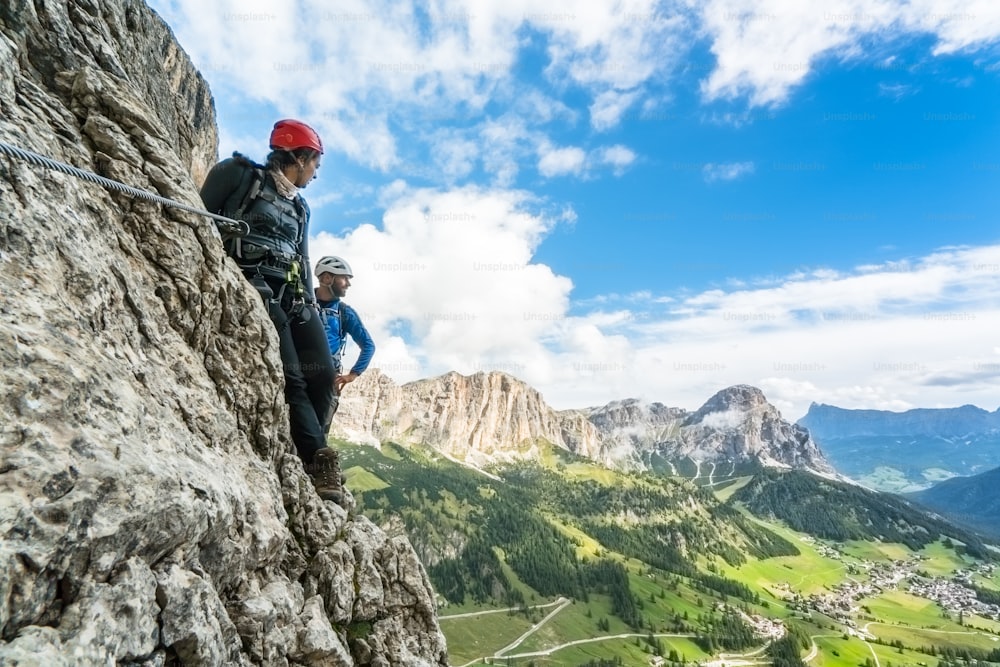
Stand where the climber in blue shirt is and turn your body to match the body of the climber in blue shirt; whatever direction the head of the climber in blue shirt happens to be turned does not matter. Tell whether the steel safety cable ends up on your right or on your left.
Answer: on your right

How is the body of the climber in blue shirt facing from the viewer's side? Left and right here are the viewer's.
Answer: facing the viewer and to the right of the viewer

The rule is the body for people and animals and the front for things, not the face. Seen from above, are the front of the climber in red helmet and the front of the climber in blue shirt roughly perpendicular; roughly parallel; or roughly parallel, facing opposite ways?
roughly parallel

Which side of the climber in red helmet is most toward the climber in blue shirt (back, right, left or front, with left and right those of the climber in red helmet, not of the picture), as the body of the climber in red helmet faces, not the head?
left

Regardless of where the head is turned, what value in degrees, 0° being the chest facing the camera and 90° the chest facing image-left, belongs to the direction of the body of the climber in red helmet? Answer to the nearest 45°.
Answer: approximately 315°

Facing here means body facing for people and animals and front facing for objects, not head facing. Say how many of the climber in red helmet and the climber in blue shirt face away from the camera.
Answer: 0
